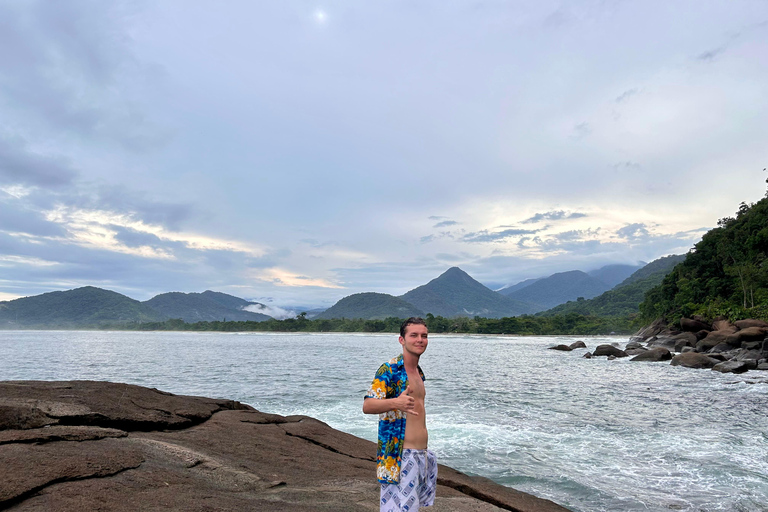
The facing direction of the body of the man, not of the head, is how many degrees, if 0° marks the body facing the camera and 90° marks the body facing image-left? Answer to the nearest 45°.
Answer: approximately 315°

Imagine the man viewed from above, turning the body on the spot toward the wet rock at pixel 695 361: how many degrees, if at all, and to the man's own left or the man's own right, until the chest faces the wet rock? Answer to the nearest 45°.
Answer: approximately 90° to the man's own left

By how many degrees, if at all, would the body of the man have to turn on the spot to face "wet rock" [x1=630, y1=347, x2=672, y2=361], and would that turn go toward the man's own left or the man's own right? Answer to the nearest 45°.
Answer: approximately 90° to the man's own left

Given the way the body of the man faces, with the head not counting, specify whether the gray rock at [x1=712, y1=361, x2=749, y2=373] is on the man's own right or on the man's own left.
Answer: on the man's own left

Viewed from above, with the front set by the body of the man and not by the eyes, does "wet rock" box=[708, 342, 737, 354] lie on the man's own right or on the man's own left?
on the man's own left

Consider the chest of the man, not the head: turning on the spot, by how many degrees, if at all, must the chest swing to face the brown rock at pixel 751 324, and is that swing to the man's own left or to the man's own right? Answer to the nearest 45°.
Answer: approximately 90° to the man's own left

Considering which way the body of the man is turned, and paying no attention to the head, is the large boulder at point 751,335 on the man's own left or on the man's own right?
on the man's own left
